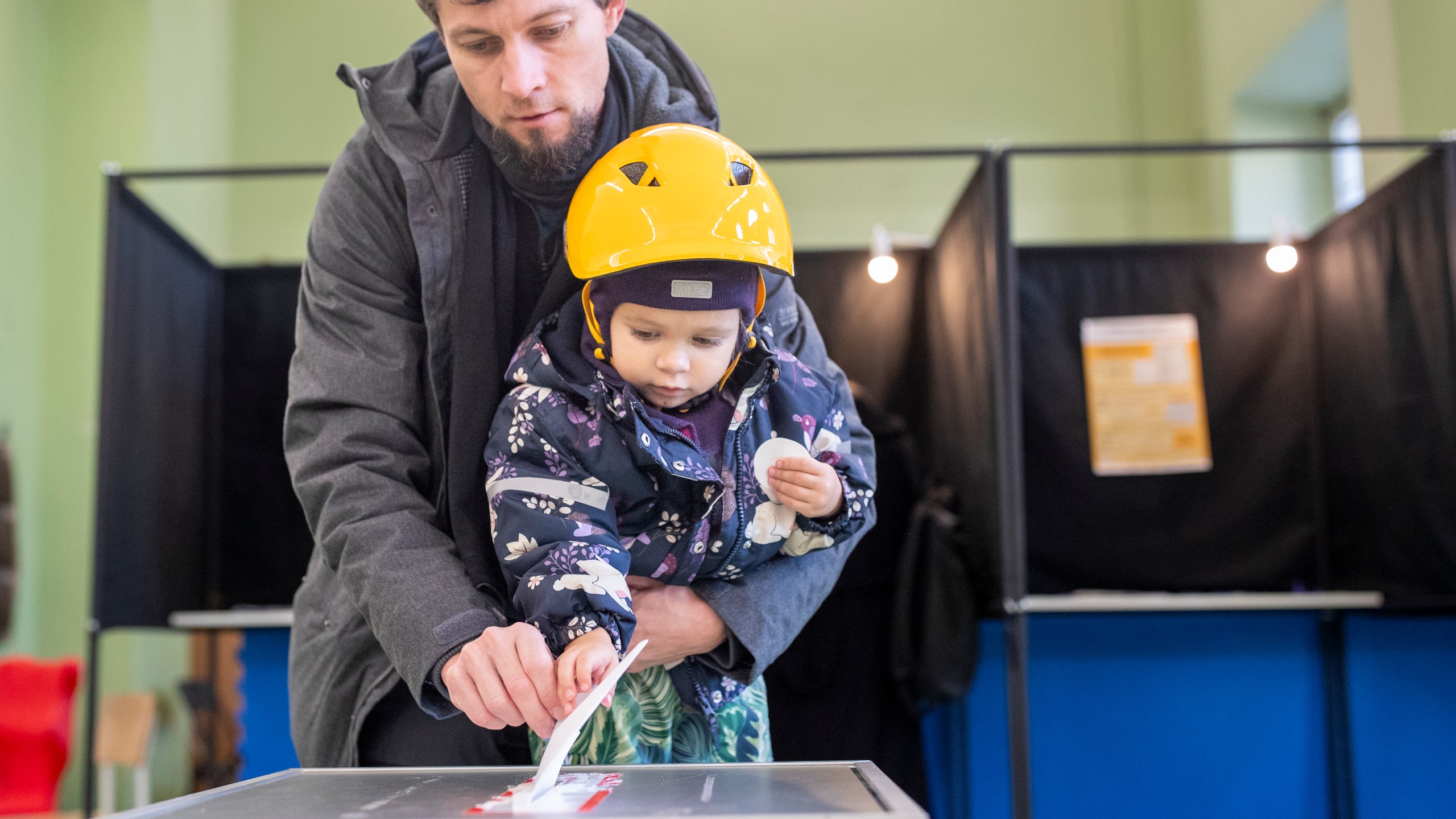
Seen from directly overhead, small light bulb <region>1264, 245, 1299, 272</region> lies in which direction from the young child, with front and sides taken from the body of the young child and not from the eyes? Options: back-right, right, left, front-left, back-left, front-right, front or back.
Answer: back-left

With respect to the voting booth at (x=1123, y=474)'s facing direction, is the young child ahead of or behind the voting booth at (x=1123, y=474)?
ahead

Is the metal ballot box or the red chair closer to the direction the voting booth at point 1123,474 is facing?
the metal ballot box

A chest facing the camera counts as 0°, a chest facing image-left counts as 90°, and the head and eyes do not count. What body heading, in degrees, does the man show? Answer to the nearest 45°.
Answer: approximately 0°

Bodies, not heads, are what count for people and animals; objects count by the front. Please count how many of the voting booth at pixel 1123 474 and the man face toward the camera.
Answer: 2

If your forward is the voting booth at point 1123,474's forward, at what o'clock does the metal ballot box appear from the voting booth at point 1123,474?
The metal ballot box is roughly at 1 o'clock from the voting booth.

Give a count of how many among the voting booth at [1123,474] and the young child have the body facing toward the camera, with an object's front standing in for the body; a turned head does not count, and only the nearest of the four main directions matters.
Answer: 2

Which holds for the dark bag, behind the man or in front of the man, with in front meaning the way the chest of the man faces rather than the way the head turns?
behind
